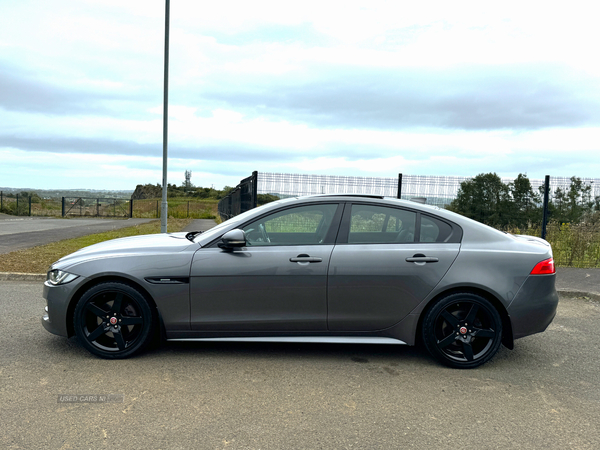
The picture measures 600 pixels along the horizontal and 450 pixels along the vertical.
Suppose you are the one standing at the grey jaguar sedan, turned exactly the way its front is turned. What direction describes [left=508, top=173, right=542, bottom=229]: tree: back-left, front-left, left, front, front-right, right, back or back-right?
back-right

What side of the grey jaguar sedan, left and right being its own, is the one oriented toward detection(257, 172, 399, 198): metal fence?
right

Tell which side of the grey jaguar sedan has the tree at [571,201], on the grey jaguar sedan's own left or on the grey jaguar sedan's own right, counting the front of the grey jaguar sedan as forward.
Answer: on the grey jaguar sedan's own right

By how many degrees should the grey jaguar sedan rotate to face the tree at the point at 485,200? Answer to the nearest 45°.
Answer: approximately 135° to its right

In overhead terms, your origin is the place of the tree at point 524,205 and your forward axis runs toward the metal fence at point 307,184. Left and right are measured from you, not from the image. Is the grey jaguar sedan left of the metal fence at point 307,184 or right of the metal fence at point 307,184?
left

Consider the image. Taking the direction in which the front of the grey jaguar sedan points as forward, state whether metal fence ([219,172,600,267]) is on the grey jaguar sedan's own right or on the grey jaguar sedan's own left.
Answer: on the grey jaguar sedan's own right

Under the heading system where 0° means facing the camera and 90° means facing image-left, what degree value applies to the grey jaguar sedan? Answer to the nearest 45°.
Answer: approximately 90°

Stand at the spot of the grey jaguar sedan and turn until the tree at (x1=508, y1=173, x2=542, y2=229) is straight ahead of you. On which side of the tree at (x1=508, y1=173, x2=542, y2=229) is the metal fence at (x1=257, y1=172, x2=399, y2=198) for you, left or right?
left
